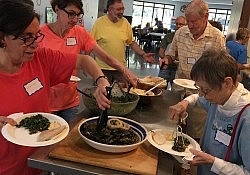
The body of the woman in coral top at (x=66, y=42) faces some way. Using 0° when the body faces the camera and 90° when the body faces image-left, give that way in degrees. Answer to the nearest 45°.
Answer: approximately 315°

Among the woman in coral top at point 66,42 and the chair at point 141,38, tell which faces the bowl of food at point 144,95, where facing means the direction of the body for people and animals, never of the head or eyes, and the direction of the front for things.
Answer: the woman in coral top
